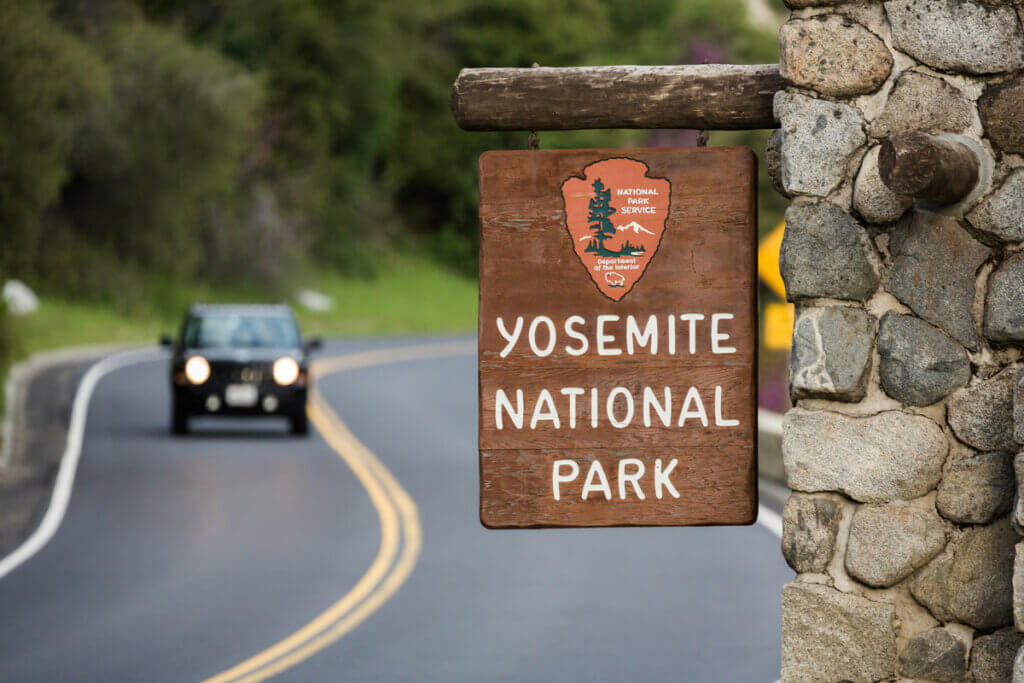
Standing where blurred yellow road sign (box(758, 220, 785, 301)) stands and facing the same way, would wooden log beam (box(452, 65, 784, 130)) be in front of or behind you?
in front

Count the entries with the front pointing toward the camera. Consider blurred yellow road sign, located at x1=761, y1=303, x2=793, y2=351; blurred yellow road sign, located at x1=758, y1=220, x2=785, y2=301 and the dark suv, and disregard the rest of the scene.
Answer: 3

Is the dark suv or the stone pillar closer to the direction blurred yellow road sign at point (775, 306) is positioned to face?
the stone pillar

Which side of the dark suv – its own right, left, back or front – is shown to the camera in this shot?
front

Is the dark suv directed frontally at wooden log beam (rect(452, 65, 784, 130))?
yes

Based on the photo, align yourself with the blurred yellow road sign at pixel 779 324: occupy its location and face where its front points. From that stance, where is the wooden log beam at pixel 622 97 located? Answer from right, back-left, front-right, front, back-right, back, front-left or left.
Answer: front

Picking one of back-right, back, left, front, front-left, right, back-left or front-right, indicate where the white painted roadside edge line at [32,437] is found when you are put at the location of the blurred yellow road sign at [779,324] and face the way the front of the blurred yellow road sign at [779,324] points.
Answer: right

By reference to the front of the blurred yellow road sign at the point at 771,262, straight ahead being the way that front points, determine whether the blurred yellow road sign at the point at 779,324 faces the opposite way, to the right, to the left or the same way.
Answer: the same way

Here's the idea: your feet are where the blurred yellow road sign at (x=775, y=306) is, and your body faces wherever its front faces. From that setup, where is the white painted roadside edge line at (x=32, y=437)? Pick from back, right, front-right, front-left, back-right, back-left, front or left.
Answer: right

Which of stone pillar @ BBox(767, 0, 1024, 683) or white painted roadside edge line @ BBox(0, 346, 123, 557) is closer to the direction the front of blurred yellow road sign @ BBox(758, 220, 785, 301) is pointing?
the stone pillar

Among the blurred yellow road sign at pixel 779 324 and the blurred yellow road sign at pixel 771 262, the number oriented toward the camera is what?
2

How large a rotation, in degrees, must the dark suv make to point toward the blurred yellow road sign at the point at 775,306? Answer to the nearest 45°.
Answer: approximately 45° to its left

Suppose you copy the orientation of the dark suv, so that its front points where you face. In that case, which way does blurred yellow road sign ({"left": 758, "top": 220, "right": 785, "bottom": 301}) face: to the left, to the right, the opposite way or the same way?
the same way

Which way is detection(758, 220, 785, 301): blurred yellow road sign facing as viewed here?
toward the camera

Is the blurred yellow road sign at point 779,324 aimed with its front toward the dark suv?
no

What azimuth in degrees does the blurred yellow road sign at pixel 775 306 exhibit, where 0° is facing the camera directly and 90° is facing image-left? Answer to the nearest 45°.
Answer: approximately 0°

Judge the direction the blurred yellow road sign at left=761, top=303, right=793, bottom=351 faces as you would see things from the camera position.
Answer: facing the viewer
